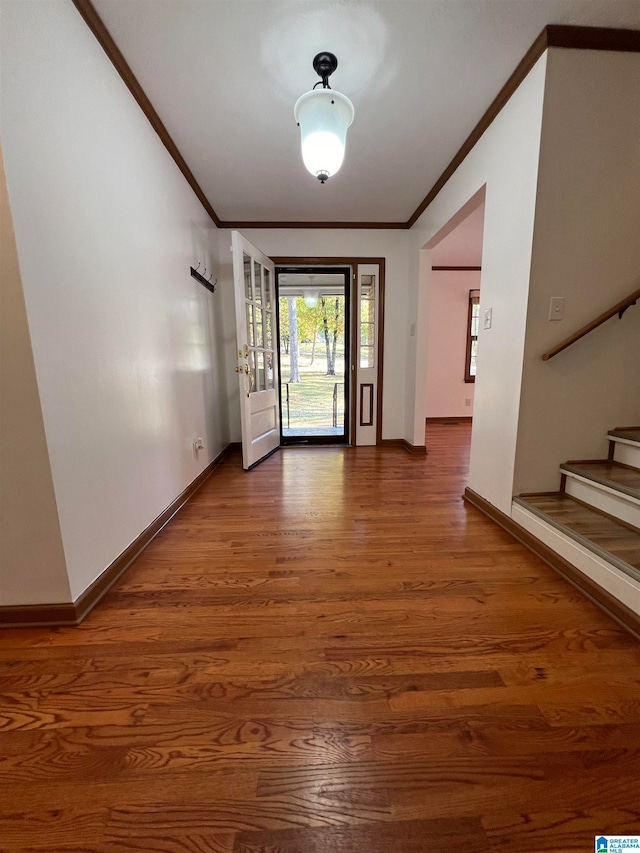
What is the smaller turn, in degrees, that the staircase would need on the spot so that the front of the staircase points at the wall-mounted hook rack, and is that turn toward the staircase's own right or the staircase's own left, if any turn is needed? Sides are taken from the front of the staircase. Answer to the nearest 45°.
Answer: approximately 45° to the staircase's own right

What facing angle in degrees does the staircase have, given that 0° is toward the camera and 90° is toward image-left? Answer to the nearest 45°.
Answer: approximately 45°

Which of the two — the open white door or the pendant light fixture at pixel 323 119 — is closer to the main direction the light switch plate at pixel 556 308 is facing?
the pendant light fixture

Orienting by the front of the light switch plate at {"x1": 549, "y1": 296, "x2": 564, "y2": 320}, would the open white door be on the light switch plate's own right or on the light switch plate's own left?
on the light switch plate's own right

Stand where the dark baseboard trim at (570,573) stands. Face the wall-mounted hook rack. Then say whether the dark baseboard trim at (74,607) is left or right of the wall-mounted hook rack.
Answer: left
